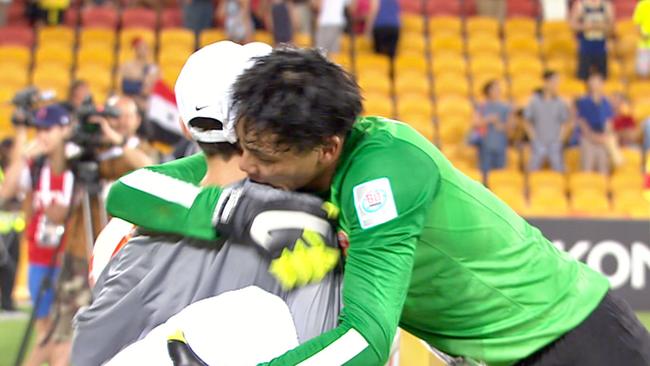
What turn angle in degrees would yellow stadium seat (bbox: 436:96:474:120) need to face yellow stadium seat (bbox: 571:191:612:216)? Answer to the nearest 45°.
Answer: approximately 45° to its left

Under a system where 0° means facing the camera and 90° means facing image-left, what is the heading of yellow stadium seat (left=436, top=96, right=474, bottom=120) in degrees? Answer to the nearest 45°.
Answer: approximately 0°

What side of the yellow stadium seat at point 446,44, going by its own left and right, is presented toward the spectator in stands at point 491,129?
front

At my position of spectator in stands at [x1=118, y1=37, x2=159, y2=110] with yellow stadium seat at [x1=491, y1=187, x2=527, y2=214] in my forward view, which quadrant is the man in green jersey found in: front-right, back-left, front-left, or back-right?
front-right

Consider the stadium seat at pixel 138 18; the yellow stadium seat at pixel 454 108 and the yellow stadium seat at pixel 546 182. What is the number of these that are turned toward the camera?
3

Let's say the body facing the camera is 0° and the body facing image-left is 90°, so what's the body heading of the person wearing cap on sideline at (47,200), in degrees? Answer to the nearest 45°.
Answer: approximately 45°

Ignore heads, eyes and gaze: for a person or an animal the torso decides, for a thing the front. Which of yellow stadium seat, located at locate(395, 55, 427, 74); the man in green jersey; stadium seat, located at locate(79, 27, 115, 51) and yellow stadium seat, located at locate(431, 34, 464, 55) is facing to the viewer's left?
the man in green jersey

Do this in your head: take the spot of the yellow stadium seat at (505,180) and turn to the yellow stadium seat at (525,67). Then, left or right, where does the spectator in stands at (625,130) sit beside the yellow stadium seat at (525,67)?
right

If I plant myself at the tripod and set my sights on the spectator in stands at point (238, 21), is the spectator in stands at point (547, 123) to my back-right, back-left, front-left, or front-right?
front-right

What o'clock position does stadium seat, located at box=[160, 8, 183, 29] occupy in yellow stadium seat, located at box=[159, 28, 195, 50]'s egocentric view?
The stadium seat is roughly at 6 o'clock from the yellow stadium seat.

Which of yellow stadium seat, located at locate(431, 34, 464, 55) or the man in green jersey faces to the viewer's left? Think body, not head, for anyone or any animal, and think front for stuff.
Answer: the man in green jersey

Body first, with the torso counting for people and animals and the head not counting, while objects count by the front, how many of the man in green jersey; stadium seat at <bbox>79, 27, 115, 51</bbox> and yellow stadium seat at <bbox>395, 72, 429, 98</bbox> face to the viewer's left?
1

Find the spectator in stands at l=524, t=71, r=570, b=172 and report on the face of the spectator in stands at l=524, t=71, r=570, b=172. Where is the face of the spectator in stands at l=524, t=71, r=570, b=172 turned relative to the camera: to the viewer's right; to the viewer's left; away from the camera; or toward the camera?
toward the camera

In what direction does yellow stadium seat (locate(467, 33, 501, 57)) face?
toward the camera

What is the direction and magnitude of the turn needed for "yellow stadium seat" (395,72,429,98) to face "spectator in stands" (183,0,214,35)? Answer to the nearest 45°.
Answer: approximately 90° to its right

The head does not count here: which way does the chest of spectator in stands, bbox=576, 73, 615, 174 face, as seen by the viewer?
toward the camera

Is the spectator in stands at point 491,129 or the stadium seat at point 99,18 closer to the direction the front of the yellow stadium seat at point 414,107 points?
the spectator in stands

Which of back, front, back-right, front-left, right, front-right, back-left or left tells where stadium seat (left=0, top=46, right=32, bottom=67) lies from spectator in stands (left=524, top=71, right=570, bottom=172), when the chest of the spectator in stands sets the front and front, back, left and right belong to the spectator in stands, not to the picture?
right

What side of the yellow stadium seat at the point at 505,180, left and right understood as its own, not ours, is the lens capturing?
front

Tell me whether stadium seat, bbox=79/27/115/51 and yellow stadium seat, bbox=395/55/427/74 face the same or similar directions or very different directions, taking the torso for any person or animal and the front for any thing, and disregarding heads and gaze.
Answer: same or similar directions
